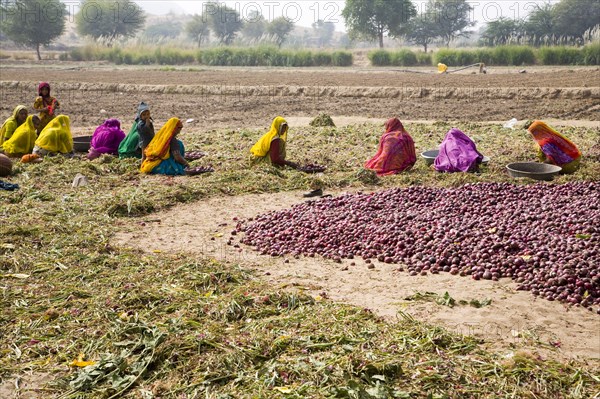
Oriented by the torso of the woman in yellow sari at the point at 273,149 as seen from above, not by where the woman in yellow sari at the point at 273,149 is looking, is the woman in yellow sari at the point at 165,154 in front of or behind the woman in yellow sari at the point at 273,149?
behind

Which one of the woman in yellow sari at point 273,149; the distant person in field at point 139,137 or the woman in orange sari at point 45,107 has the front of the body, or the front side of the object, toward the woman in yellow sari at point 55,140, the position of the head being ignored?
the woman in orange sari

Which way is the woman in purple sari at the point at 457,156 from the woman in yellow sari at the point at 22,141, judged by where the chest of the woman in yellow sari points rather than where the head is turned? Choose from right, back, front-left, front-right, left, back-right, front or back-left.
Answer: front-right

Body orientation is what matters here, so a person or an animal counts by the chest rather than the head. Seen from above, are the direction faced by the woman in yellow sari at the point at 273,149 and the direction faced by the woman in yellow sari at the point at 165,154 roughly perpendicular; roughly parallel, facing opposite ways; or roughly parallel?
roughly parallel

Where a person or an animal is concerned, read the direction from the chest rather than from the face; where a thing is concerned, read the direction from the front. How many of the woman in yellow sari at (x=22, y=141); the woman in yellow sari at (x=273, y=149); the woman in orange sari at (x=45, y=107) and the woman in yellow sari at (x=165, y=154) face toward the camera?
1

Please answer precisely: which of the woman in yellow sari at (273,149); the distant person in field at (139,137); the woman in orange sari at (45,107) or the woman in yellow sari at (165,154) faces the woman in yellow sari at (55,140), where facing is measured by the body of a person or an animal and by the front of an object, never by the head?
the woman in orange sari

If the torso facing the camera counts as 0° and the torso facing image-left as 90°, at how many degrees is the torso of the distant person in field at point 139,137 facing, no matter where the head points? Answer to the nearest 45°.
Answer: approximately 315°

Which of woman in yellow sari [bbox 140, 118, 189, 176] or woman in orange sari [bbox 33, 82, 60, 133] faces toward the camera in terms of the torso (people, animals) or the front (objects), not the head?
the woman in orange sari

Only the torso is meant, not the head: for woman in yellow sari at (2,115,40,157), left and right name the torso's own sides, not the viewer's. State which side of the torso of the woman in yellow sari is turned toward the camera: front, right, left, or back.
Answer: right

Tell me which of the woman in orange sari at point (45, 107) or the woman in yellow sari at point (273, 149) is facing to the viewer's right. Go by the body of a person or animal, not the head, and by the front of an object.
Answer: the woman in yellow sari

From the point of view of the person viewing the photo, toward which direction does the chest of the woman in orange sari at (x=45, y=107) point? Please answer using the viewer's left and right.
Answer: facing the viewer

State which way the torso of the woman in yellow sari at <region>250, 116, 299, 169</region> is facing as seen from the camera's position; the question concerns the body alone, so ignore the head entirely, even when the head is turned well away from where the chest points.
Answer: to the viewer's right

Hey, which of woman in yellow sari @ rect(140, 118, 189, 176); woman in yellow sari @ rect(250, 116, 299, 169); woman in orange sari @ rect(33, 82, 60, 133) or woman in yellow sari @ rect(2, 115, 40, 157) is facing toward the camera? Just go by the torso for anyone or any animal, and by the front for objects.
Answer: the woman in orange sari

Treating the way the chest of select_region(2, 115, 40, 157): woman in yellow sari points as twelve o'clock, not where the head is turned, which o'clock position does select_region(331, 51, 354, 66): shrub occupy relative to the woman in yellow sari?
The shrub is roughly at 10 o'clock from the woman in yellow sari.

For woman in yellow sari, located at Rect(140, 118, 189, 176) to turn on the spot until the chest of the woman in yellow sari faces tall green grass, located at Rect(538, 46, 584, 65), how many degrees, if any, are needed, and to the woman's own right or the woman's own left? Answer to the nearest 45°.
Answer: approximately 45° to the woman's own left

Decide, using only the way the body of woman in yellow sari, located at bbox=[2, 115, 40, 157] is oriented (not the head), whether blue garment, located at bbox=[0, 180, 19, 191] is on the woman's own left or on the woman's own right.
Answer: on the woman's own right

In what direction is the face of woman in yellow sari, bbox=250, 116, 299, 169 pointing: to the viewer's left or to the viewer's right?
to the viewer's right
